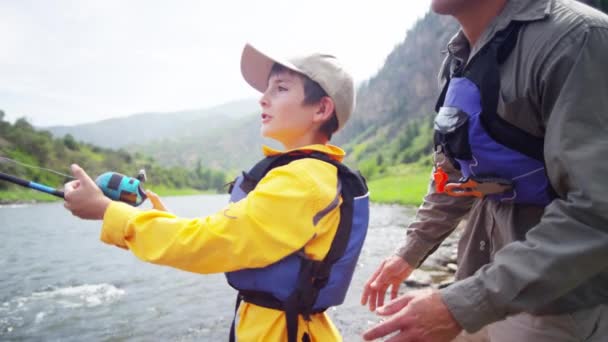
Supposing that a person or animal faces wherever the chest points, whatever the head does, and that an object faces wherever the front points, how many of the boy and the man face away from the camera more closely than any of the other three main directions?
0

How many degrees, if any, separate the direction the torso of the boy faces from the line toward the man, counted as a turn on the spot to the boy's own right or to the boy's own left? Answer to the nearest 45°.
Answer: approximately 135° to the boy's own left

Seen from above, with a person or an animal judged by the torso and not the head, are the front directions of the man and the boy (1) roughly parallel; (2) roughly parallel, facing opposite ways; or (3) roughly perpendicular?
roughly parallel

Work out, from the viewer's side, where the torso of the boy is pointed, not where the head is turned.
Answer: to the viewer's left

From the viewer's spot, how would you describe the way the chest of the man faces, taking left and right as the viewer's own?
facing the viewer and to the left of the viewer

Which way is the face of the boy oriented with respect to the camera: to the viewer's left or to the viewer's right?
to the viewer's left
